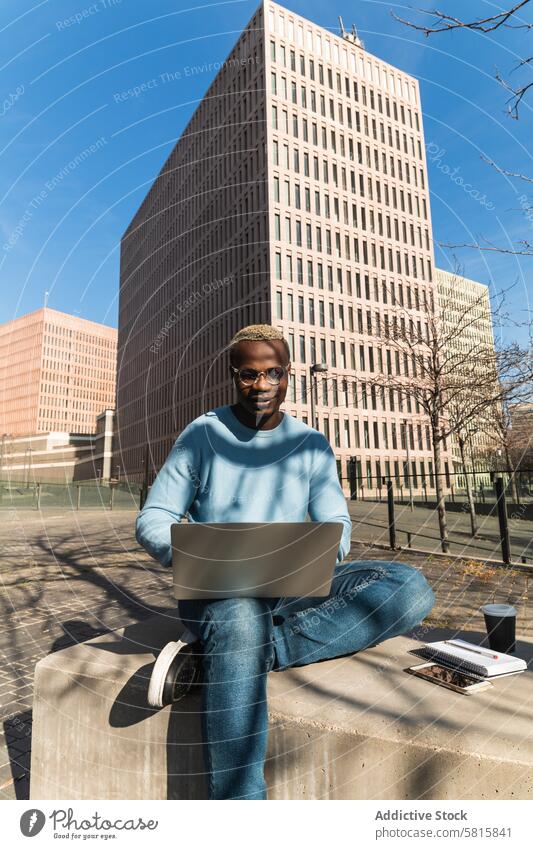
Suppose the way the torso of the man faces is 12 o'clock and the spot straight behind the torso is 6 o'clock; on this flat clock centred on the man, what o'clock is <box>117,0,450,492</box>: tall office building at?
The tall office building is roughly at 6 o'clock from the man.

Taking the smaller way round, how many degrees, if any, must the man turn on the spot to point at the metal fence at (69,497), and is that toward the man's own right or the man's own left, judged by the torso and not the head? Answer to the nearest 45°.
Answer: approximately 135° to the man's own right

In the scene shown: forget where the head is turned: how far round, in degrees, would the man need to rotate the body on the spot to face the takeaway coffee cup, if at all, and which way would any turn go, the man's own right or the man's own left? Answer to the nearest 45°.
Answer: approximately 90° to the man's own left

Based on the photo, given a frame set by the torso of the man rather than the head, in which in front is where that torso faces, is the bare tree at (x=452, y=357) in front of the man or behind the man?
behind

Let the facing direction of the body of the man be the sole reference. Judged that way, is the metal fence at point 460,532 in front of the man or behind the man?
behind

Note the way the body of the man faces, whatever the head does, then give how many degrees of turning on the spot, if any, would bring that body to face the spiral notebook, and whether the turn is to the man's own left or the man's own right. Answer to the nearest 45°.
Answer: approximately 90° to the man's own left

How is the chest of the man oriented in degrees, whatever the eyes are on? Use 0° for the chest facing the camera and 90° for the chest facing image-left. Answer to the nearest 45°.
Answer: approximately 0°

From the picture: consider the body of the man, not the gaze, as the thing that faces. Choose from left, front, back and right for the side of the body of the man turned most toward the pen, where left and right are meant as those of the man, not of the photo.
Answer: left
